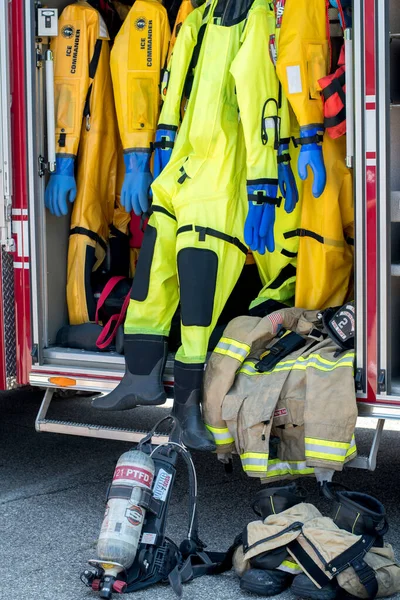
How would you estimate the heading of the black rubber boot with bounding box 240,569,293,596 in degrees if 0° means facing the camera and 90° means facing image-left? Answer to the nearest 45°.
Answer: approximately 45°

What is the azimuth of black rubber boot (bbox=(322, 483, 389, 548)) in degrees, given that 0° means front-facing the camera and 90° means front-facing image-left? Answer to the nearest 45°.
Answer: approximately 45°
